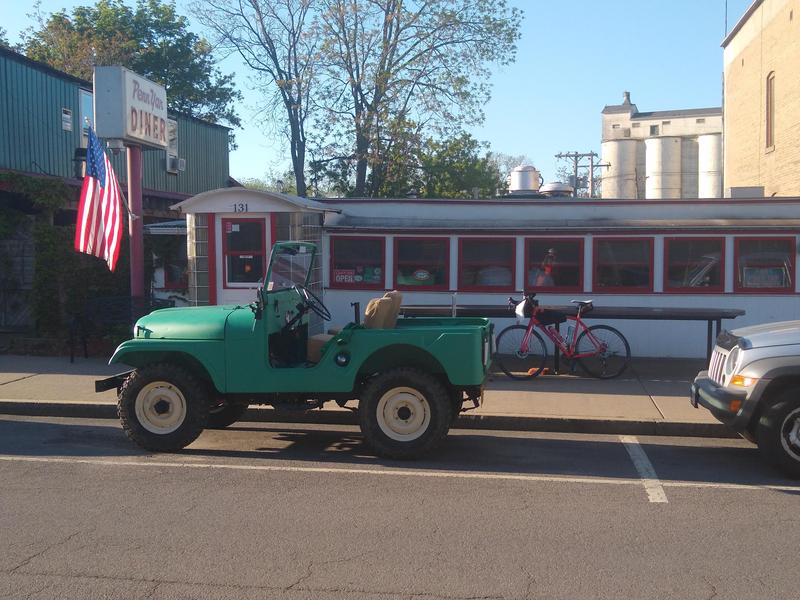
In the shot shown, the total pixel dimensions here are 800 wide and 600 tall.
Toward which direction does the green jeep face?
to the viewer's left

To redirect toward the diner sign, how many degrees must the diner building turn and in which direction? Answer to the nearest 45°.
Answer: approximately 90° to its right

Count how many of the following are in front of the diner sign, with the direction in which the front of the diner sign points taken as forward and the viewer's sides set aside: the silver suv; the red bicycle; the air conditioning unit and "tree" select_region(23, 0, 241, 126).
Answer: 2

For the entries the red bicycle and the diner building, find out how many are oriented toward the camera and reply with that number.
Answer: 1

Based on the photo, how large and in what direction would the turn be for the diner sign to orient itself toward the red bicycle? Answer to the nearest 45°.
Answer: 0° — it already faces it

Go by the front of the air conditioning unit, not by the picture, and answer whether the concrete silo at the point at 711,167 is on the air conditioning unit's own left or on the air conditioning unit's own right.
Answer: on the air conditioning unit's own left

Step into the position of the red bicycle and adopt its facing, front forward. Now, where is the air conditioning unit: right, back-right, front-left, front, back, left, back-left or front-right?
front-right

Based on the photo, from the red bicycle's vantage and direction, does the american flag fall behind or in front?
in front

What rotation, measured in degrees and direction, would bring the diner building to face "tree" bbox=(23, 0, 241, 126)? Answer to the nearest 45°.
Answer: approximately 135° to its right

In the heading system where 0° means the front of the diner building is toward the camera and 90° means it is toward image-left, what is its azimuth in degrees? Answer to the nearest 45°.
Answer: approximately 0°

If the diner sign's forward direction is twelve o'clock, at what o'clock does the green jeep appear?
The green jeep is roughly at 1 o'clock from the diner sign.

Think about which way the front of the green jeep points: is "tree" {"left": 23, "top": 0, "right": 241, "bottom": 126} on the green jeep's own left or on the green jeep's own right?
on the green jeep's own right

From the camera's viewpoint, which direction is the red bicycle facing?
to the viewer's left

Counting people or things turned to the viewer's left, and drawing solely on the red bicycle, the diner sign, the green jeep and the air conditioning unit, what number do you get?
2
